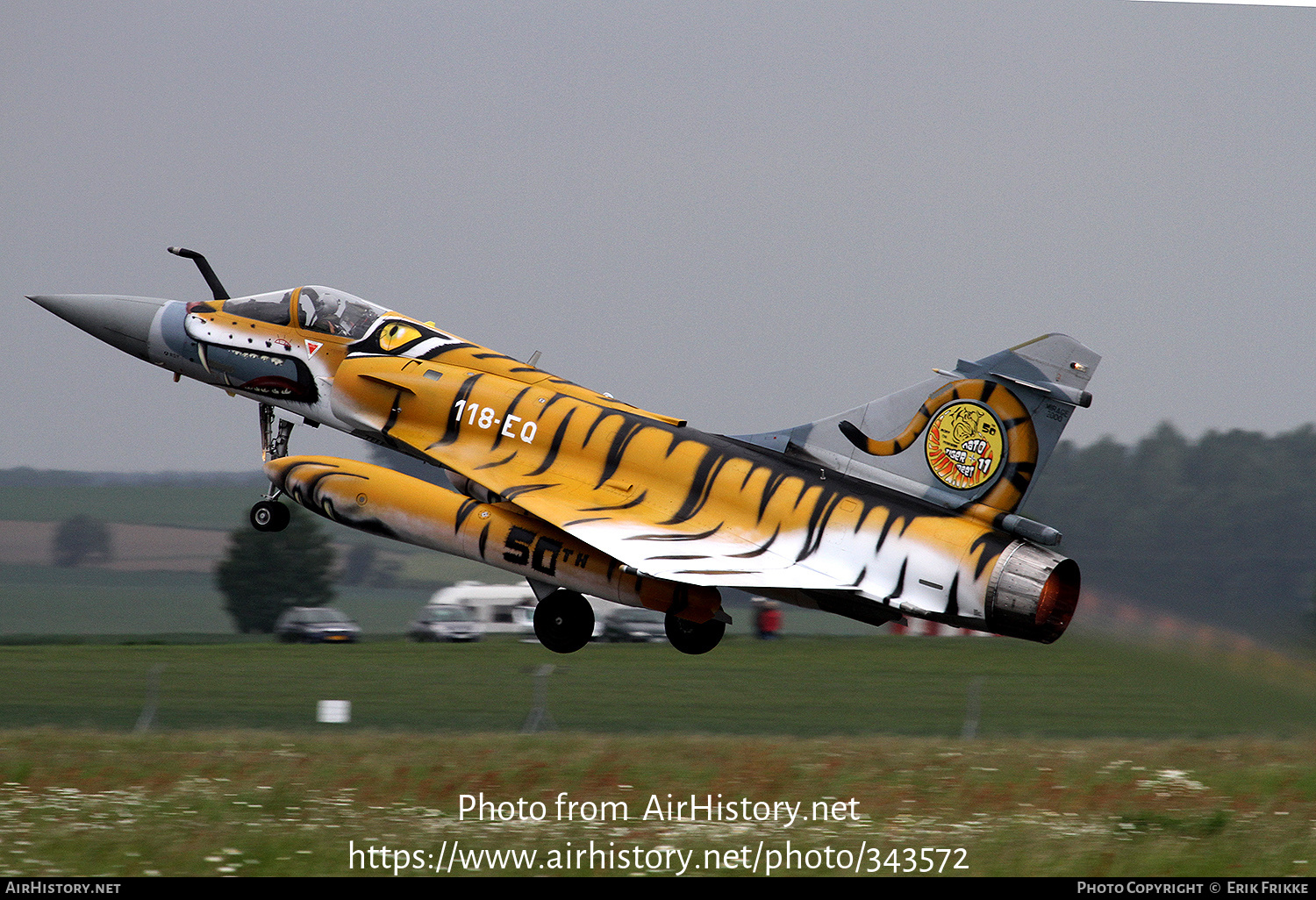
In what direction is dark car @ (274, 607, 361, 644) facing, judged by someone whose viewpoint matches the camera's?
facing the viewer and to the right of the viewer

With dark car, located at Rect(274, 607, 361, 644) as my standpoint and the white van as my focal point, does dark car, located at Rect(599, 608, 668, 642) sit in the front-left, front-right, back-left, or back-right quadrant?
front-right

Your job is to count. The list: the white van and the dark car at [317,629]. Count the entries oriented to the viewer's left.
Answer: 1

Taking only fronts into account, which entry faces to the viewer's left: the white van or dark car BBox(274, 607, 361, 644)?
the white van

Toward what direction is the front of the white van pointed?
to the viewer's left

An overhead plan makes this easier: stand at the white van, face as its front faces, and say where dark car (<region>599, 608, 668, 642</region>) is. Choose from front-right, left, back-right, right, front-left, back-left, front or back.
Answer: back-left

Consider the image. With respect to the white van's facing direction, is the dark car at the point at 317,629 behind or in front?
in front

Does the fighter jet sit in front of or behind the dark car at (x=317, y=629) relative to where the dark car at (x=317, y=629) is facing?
in front

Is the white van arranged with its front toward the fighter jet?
no
